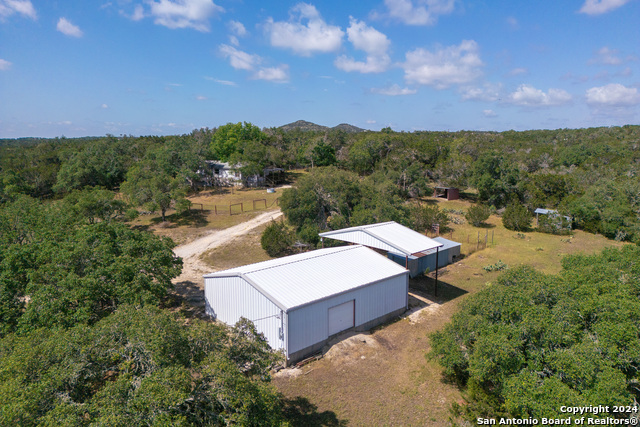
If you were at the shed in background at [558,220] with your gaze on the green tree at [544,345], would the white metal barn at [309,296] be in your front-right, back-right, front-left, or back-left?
front-right

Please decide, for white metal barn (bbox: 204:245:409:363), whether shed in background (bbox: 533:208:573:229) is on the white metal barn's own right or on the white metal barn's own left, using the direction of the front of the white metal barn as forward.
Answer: on the white metal barn's own left

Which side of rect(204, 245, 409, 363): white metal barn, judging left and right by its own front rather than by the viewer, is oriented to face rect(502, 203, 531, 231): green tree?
left

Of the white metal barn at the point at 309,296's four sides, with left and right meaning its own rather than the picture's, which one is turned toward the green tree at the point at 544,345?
front

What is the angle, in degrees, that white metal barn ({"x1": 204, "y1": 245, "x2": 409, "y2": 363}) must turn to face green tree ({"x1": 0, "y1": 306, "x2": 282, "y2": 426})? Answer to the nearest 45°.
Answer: approximately 90° to its right

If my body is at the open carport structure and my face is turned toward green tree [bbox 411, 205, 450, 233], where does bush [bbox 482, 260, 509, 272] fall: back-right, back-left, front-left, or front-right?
front-right

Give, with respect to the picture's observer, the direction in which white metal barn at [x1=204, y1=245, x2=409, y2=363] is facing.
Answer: facing the viewer and to the right of the viewer

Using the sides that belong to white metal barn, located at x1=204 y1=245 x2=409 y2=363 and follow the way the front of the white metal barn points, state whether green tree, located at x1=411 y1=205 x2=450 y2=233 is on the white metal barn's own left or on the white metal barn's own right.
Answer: on the white metal barn's own left

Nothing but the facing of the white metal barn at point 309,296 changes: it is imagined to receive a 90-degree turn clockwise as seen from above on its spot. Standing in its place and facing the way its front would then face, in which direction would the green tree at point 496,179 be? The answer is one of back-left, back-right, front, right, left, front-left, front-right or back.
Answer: back

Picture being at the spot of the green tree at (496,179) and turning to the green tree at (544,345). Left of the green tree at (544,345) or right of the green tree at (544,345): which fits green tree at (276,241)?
right

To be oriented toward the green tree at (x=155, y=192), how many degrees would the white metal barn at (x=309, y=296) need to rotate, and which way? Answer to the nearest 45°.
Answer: approximately 180°

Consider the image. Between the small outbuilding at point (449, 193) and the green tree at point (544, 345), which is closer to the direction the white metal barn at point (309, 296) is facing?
the green tree

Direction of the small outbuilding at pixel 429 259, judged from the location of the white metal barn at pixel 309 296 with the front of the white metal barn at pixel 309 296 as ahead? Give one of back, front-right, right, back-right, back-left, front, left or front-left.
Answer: left

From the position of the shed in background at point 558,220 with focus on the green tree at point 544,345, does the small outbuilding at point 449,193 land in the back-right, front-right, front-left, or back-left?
back-right

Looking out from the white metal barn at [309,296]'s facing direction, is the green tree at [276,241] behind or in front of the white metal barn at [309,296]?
behind
